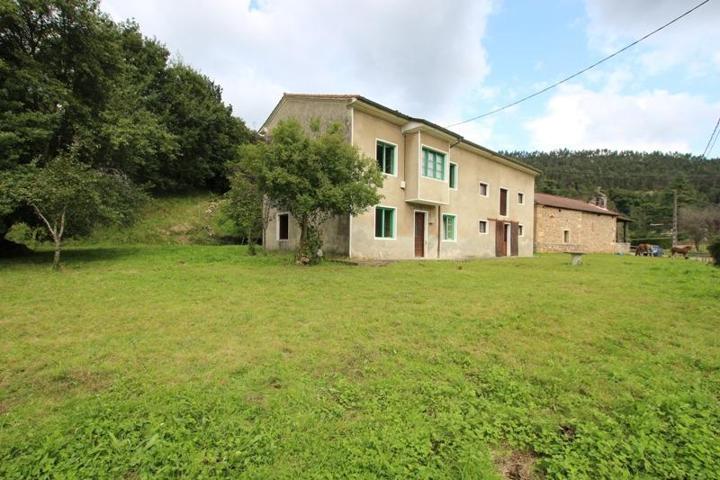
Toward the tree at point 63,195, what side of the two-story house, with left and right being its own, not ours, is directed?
right

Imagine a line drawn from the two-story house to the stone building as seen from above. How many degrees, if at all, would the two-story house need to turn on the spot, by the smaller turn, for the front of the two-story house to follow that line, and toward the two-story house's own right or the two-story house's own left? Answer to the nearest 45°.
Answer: approximately 90° to the two-story house's own left

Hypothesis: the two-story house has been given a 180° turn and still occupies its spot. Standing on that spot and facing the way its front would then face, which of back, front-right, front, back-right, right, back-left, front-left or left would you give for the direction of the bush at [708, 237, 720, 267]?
back-right

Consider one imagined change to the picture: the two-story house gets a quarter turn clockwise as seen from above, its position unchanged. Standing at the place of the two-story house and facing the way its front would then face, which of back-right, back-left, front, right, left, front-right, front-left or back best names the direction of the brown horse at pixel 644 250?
back

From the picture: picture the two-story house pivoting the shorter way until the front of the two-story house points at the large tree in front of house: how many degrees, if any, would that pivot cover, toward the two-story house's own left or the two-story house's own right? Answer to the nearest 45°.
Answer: approximately 90° to the two-story house's own right

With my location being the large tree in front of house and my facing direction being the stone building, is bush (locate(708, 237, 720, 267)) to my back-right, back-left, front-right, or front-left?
front-right
